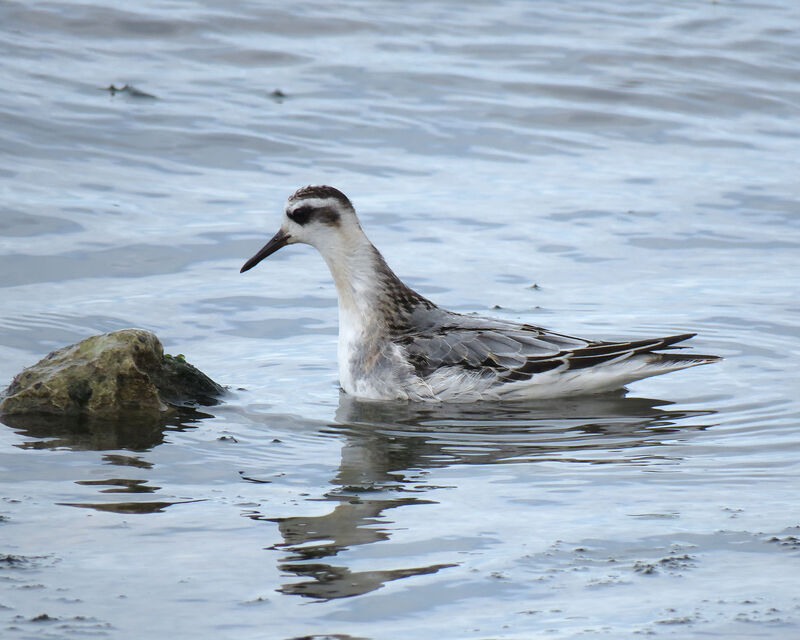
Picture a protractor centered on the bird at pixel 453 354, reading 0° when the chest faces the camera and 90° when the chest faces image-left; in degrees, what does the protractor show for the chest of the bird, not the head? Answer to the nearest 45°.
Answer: approximately 90°

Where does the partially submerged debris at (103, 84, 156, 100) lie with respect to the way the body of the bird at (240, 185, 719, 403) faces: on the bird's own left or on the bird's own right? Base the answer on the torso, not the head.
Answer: on the bird's own right

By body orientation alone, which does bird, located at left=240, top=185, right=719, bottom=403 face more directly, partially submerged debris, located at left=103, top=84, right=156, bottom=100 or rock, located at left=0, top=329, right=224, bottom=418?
the rock

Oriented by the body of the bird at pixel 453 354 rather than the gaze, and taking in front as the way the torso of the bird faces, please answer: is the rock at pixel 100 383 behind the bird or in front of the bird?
in front
